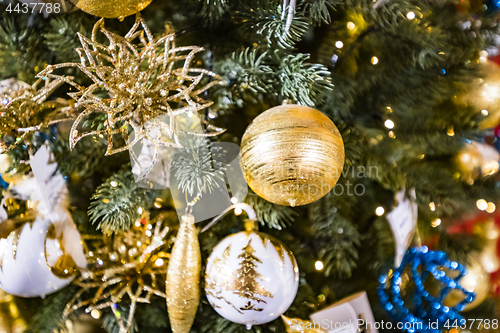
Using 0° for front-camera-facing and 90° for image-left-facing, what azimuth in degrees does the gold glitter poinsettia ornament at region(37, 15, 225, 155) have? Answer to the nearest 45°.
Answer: approximately 0°
